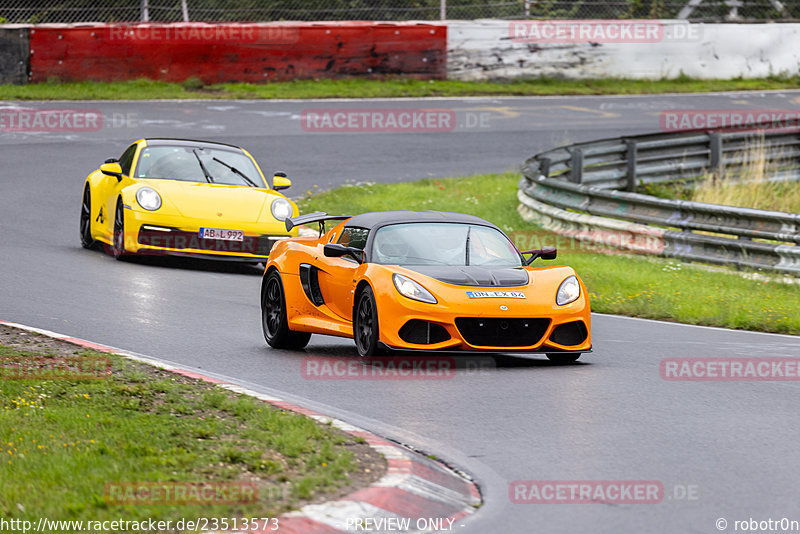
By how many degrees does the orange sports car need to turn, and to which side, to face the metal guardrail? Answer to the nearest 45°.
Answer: approximately 135° to its left

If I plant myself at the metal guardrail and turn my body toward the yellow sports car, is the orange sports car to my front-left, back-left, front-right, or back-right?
front-left

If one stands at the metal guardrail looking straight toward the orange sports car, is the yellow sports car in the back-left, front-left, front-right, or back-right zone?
front-right

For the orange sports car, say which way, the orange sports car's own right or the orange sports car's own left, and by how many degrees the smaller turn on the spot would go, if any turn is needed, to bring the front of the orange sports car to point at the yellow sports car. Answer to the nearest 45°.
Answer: approximately 180°

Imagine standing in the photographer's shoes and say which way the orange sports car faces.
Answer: facing the viewer and to the right of the viewer

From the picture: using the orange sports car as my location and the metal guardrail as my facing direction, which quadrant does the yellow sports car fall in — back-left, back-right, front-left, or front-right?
front-left
